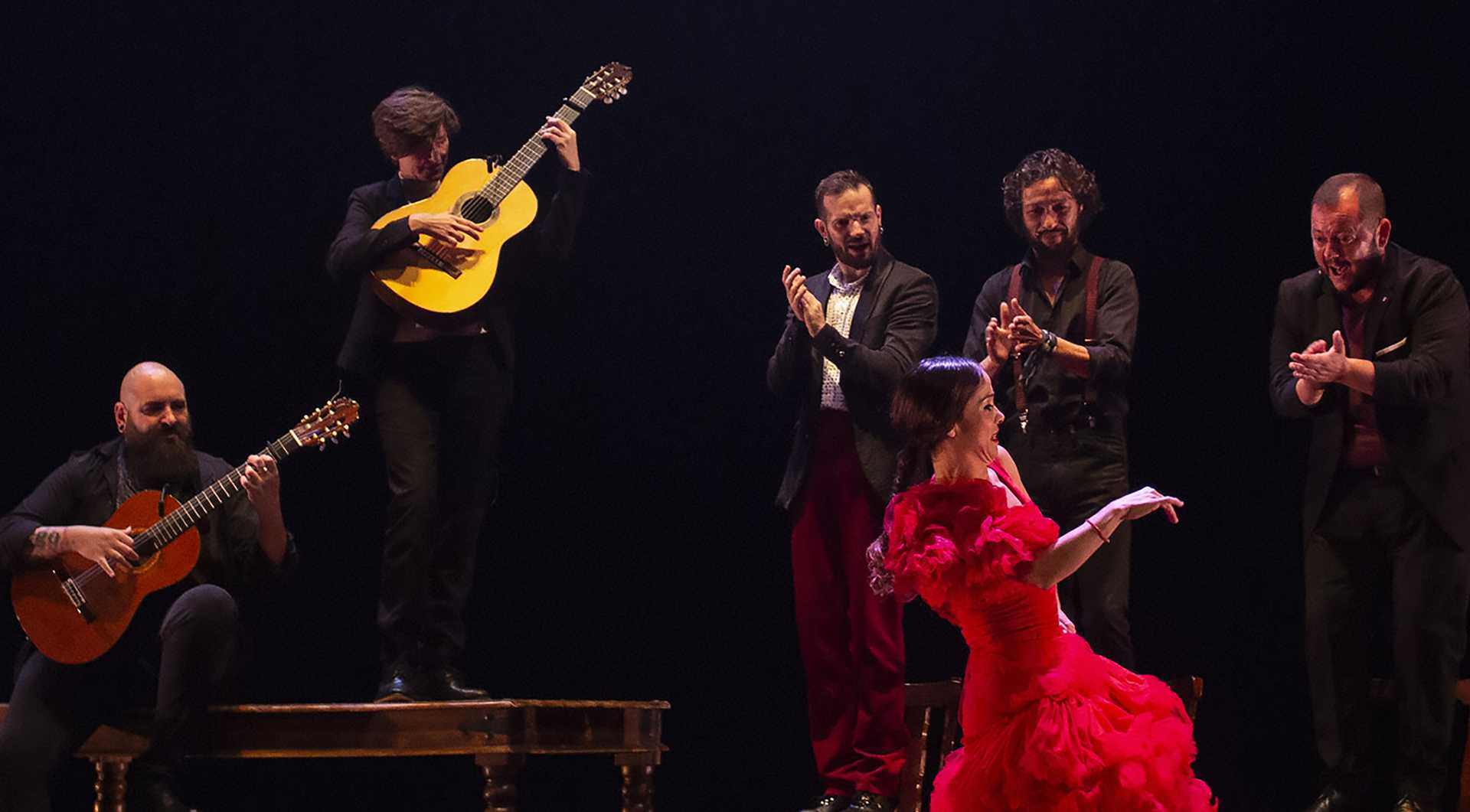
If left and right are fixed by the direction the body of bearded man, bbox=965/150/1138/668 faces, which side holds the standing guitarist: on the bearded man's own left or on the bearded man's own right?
on the bearded man's own right

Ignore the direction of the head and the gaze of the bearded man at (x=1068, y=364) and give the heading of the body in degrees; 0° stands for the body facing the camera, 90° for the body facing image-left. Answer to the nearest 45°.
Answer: approximately 0°

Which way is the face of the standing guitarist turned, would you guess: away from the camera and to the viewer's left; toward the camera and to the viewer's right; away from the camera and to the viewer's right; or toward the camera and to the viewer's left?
toward the camera and to the viewer's right

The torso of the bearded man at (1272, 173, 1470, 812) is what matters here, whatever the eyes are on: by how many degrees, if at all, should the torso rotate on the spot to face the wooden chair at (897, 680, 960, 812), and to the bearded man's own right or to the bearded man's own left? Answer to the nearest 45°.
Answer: approximately 45° to the bearded man's own right

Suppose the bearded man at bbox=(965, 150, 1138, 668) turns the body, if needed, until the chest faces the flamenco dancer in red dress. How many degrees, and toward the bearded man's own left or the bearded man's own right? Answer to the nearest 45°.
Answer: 0° — they already face them

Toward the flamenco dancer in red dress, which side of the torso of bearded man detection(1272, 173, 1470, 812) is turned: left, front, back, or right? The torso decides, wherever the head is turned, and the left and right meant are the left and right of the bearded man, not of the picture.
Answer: front

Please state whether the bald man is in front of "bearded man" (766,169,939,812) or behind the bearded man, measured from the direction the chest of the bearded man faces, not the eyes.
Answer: in front

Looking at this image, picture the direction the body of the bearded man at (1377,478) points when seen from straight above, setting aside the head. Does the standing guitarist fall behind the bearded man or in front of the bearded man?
in front

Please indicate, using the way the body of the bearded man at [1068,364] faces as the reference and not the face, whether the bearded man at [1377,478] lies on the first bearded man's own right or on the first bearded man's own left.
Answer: on the first bearded man's own left

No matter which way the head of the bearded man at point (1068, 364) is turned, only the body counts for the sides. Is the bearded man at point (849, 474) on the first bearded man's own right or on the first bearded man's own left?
on the first bearded man's own right

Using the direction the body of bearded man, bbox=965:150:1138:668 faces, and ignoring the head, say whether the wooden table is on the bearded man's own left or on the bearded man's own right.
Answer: on the bearded man's own right

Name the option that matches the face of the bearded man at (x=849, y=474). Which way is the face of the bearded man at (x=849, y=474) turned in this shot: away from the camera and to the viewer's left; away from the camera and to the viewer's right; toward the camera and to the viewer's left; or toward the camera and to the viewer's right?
toward the camera and to the viewer's right

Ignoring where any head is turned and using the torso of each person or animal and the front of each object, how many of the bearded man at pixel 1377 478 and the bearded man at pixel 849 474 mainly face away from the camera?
0

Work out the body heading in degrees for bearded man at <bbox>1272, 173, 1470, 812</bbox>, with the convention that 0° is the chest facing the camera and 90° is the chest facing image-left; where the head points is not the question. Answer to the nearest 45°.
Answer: approximately 45°
